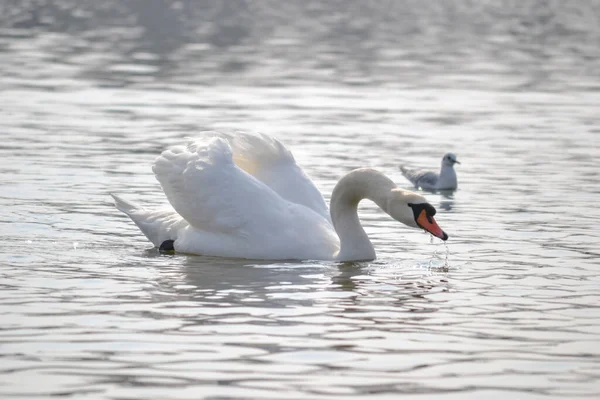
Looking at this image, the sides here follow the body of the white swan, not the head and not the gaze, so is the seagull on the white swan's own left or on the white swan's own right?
on the white swan's own left

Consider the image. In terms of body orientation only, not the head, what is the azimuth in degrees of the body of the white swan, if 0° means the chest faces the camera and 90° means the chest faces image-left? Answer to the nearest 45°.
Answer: approximately 270°
